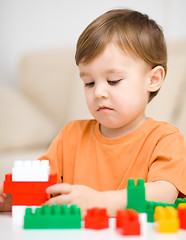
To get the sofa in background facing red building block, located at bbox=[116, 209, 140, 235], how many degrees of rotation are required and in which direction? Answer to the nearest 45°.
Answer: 0° — it already faces it

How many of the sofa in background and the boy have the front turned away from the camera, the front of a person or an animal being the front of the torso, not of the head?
0

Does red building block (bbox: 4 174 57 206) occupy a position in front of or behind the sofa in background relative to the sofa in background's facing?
in front

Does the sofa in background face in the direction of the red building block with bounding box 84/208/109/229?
yes

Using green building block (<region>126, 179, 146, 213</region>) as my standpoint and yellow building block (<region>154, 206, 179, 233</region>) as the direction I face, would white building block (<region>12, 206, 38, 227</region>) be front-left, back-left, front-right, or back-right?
back-right

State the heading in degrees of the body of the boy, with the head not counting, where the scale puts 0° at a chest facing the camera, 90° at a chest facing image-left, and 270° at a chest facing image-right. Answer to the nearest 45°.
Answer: approximately 45°

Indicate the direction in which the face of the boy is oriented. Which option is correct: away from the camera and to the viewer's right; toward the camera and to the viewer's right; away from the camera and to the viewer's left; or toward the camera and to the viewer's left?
toward the camera and to the viewer's left

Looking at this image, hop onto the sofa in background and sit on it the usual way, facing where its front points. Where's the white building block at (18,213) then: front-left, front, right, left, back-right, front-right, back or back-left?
front

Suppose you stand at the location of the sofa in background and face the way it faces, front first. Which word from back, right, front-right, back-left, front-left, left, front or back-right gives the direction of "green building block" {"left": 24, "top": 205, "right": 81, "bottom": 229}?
front

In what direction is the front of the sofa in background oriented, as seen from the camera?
facing the viewer

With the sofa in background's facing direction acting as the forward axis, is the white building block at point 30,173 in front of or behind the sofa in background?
in front
